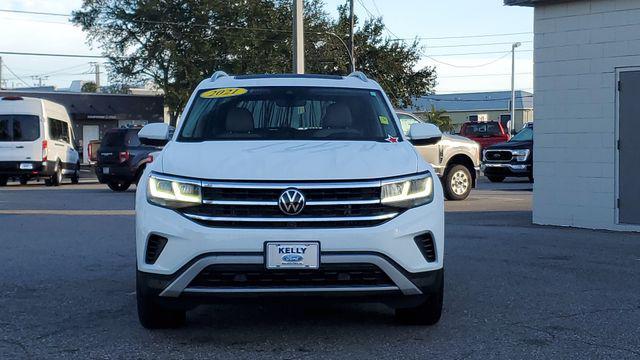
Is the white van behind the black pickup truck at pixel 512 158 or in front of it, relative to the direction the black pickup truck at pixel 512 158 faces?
in front

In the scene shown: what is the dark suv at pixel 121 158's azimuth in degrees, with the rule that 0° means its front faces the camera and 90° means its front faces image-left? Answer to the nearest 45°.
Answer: approximately 225°

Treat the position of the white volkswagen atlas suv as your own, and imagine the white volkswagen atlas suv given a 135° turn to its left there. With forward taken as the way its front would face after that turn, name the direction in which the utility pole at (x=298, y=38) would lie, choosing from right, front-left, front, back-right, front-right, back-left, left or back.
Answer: front-left

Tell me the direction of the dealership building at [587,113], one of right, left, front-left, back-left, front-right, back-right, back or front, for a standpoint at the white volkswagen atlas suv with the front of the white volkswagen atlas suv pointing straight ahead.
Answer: back-left

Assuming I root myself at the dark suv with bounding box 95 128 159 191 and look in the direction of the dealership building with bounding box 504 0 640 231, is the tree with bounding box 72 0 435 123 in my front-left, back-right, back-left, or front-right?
back-left

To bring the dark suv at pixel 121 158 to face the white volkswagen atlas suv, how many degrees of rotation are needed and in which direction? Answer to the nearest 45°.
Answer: approximately 135° to its right

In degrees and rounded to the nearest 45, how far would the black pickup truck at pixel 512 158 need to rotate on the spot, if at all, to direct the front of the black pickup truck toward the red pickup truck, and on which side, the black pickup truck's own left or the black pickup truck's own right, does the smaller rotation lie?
approximately 135° to the black pickup truck's own right

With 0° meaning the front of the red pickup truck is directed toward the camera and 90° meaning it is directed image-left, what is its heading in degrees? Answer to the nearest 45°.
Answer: approximately 45°

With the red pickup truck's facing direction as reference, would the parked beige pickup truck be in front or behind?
in front

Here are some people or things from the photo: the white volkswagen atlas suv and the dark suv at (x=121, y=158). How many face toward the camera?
1
